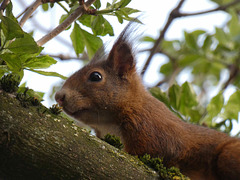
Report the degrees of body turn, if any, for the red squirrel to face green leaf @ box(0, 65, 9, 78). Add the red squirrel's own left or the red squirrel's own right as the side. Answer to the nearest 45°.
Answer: approximately 45° to the red squirrel's own left

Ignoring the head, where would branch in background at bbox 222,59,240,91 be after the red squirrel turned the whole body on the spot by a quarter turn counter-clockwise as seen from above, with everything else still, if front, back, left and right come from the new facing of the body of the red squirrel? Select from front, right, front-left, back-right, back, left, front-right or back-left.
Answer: back-left

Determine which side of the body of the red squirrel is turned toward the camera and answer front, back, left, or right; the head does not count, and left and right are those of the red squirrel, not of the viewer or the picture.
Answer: left

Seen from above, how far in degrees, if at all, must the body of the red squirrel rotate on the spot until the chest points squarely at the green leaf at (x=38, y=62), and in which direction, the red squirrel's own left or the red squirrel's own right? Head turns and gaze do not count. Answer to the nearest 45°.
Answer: approximately 45° to the red squirrel's own left
